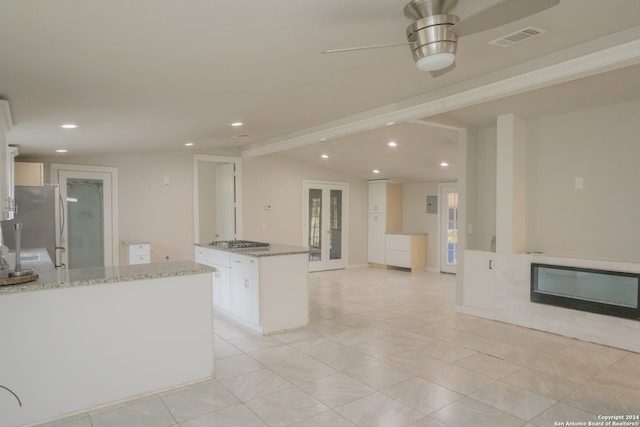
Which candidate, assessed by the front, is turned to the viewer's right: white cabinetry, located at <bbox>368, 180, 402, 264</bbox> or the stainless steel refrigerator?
the stainless steel refrigerator

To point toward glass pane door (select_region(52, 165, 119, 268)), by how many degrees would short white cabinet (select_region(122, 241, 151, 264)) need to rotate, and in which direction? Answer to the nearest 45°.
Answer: approximately 135° to its right

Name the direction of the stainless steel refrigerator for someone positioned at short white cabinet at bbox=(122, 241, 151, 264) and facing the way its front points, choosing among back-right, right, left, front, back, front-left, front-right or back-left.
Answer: front-right

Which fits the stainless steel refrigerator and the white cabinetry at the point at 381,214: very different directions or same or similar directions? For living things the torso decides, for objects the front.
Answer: very different directions

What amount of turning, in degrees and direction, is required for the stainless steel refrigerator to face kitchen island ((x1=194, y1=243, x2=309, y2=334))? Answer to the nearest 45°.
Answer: approximately 45° to its right

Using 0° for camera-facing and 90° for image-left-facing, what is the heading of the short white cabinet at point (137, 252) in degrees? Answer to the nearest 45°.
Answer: approximately 0°

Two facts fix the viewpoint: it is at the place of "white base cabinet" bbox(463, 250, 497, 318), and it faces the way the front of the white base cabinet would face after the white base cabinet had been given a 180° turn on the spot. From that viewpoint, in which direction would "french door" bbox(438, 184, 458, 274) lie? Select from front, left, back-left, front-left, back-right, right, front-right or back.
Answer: front-left

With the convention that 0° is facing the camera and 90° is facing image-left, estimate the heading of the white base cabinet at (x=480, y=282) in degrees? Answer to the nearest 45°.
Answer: approximately 45°

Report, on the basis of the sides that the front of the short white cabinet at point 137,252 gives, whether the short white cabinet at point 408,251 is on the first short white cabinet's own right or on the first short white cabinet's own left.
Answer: on the first short white cabinet's own left

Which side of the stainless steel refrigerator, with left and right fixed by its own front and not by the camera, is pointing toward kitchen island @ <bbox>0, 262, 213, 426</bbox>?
right

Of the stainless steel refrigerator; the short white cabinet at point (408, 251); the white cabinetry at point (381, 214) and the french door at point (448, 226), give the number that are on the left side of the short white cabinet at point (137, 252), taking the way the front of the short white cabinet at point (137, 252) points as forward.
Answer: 3

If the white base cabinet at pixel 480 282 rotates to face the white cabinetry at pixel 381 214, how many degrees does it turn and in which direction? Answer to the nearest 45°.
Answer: approximately 90° to its right

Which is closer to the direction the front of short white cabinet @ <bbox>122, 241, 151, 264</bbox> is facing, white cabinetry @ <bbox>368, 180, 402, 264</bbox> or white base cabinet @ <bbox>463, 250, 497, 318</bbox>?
the white base cabinet
